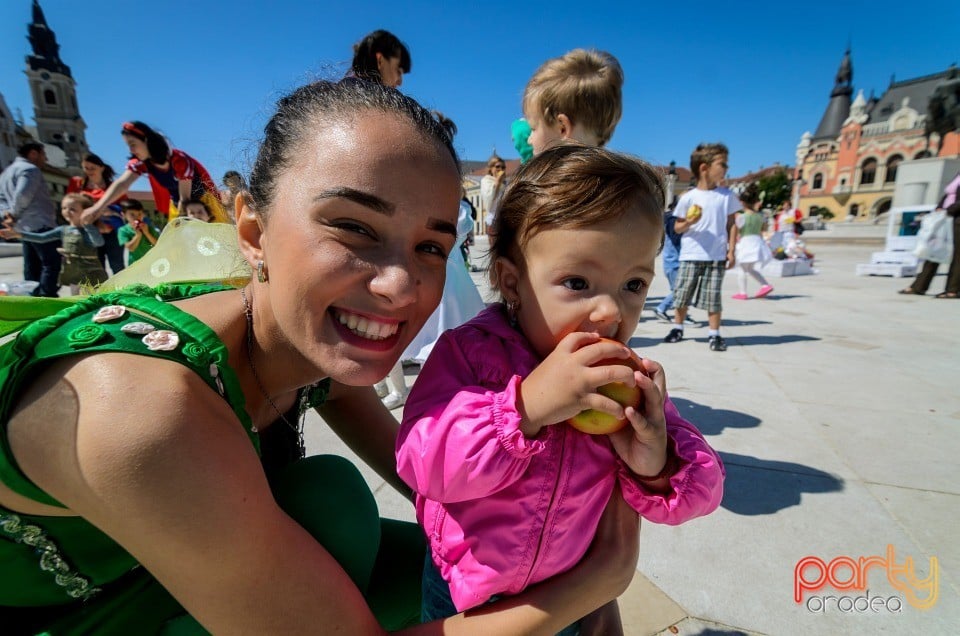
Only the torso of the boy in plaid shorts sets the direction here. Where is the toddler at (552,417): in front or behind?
in front

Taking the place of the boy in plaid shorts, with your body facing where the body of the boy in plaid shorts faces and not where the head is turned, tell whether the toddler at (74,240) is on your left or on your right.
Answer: on your right

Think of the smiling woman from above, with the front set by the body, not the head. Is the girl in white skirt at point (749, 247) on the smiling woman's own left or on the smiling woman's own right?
on the smiling woman's own left

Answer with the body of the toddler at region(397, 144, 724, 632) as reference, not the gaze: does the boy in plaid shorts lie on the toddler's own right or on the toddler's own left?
on the toddler's own left

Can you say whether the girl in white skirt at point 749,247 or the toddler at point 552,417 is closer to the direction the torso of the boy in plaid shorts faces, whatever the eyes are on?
the toddler

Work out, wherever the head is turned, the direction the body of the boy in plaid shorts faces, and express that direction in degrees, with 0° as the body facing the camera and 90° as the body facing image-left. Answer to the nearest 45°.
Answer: approximately 0°

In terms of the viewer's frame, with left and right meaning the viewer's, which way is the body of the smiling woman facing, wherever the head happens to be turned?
facing the viewer and to the right of the viewer

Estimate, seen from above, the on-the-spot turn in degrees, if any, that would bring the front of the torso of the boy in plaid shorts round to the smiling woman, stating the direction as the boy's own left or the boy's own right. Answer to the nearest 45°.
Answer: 0° — they already face them

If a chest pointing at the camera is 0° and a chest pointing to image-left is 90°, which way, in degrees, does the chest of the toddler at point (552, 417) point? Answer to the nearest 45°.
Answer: approximately 315°

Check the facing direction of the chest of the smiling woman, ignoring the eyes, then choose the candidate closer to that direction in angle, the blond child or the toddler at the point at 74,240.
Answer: the blond child

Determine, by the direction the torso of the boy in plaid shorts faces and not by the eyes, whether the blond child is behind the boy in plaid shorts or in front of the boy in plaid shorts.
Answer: in front
